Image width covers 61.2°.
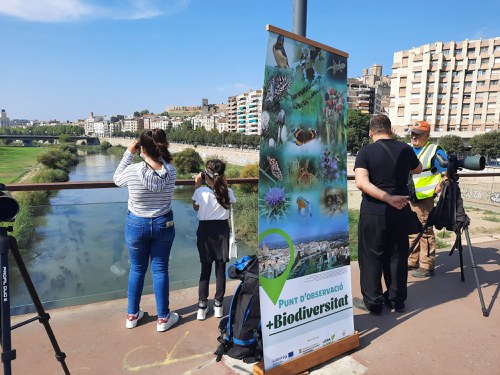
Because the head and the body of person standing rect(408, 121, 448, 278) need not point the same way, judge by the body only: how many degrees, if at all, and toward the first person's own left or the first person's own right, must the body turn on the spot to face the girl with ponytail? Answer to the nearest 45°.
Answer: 0° — they already face them

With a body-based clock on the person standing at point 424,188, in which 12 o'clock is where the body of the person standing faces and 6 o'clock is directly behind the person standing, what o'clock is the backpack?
The backpack is roughly at 11 o'clock from the person standing.

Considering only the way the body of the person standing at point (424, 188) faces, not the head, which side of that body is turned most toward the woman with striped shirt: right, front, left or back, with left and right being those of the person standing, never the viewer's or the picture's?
front

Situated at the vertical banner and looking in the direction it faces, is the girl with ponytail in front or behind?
behind

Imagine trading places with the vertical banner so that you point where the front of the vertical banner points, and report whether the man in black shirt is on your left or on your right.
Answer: on your left

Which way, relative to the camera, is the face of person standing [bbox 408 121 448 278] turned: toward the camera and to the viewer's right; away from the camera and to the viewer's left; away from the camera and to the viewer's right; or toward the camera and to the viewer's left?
toward the camera and to the viewer's left

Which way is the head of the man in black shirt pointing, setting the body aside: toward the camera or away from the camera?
away from the camera

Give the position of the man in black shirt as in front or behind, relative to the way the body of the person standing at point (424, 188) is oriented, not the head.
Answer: in front

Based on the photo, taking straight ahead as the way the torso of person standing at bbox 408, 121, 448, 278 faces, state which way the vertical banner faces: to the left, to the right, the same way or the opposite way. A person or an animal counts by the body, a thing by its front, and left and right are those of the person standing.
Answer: to the left

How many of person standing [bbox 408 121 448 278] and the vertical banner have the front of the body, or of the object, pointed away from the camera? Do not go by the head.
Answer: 0

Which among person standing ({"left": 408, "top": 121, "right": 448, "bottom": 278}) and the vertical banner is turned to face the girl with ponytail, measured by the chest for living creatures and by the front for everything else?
the person standing
